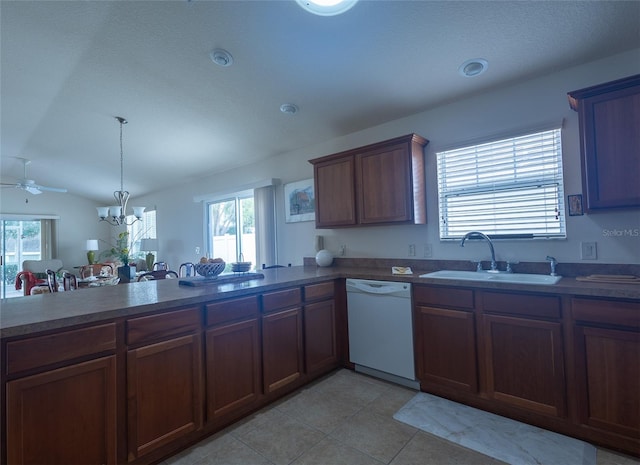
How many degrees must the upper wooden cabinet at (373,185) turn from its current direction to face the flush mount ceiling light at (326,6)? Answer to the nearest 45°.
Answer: approximately 45° to its left

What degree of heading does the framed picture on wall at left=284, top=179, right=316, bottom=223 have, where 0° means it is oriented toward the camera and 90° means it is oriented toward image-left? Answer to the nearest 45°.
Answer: approximately 45°

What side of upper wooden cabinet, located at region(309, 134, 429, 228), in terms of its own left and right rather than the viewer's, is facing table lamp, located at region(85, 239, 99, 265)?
right

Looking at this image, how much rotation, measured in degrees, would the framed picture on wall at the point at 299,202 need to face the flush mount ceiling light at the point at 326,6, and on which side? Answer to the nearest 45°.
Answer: approximately 45° to its left

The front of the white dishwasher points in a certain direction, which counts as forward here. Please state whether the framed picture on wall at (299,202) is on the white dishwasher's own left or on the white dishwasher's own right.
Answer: on the white dishwasher's own right

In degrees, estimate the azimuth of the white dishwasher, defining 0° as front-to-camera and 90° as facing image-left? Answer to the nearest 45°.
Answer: approximately 45°

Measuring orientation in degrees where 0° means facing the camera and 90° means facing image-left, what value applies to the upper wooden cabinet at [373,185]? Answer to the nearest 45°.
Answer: approximately 45°
